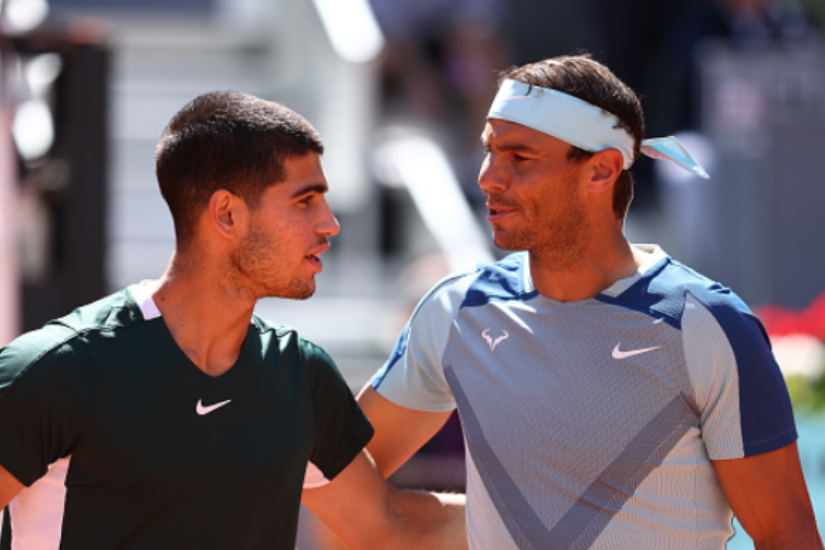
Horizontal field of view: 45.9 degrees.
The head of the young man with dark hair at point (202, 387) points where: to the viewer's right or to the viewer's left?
to the viewer's right

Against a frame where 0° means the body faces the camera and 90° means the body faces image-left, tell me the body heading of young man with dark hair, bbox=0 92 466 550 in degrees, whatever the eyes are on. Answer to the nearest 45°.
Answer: approximately 315°

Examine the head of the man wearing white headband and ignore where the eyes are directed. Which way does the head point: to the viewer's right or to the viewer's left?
to the viewer's left

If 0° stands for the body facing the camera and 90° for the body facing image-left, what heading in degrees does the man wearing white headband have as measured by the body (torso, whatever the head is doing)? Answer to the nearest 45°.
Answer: approximately 45°
